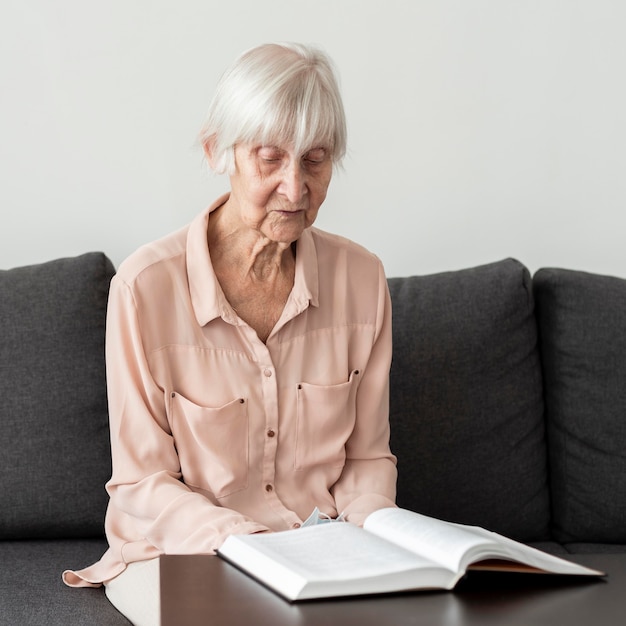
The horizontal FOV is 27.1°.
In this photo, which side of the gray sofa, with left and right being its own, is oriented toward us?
front

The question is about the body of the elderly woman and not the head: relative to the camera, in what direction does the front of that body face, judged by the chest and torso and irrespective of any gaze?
toward the camera

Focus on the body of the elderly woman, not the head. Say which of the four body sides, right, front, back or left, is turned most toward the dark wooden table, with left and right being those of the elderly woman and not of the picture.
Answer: front

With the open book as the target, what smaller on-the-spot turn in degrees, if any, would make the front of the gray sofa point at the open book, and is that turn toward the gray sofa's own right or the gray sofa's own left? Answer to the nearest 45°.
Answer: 0° — it already faces it

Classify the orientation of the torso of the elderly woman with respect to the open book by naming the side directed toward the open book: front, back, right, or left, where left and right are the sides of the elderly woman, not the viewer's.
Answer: front
